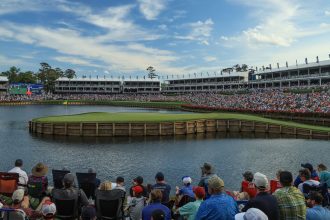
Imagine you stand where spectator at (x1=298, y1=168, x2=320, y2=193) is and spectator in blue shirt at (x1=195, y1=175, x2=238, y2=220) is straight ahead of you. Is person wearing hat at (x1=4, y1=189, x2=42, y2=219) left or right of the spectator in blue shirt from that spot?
right

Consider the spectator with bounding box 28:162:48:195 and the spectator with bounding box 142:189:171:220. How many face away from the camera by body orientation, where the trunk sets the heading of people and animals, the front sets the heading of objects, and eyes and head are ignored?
2

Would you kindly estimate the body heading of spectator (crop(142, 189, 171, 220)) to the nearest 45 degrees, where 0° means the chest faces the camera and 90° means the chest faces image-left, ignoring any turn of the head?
approximately 180°

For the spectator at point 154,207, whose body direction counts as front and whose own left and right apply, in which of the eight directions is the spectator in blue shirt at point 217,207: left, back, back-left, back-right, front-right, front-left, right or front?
back-right

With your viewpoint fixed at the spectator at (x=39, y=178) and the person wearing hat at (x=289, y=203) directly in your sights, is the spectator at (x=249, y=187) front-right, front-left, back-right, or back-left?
front-left

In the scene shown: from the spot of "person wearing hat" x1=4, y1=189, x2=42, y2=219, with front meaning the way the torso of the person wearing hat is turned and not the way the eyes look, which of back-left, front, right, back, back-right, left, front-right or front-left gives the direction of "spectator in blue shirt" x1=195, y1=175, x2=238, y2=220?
right

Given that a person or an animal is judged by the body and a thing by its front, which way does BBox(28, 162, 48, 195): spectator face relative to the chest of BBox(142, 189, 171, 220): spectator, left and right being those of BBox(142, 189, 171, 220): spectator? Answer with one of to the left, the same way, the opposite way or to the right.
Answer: the same way

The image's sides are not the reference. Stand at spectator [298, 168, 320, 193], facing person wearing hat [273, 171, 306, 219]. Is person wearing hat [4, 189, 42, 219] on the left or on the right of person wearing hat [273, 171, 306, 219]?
right

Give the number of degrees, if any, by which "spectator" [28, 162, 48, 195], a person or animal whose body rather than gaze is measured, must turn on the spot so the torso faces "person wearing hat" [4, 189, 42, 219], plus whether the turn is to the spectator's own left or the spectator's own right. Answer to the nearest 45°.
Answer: approximately 180°

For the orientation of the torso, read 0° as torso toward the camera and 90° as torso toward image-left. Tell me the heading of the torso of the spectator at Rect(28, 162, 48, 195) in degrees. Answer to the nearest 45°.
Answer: approximately 180°

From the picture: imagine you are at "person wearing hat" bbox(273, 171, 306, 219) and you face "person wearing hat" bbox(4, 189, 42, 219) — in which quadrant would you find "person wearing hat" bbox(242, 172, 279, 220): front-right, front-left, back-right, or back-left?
front-left

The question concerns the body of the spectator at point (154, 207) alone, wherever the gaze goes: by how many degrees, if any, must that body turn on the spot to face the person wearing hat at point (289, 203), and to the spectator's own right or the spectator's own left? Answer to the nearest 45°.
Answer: approximately 90° to the spectator's own right

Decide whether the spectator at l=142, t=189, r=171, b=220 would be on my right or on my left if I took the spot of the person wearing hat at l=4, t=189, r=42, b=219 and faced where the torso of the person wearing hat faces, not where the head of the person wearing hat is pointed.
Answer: on my right

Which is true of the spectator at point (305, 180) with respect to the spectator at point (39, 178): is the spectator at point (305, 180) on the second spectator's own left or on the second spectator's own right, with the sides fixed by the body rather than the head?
on the second spectator's own right

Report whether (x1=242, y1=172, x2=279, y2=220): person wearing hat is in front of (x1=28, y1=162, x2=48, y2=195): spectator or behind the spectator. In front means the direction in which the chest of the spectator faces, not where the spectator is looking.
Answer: behind

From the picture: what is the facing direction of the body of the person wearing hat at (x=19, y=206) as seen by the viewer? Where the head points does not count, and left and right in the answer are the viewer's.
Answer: facing away from the viewer and to the right of the viewer
